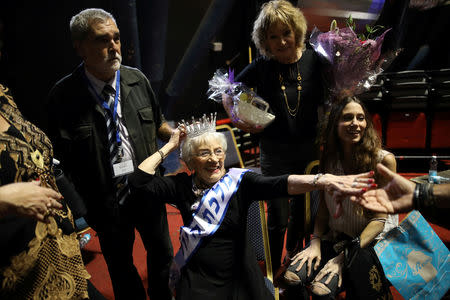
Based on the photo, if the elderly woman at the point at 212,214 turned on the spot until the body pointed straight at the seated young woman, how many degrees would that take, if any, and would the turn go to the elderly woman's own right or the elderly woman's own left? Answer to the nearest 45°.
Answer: approximately 90° to the elderly woman's own left

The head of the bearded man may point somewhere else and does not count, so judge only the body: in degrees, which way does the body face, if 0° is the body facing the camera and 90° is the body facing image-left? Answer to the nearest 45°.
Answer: approximately 315°

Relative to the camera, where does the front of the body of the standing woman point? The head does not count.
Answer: toward the camera

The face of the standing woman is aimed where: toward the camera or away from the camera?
toward the camera

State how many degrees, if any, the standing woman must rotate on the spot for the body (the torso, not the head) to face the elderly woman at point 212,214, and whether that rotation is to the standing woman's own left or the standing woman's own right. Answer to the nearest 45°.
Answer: approximately 45° to the standing woman's own right

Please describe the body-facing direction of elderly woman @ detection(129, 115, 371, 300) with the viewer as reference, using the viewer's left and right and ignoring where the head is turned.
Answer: facing the viewer

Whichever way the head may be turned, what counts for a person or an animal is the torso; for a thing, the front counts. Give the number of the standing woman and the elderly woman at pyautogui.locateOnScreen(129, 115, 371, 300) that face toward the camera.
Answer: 2

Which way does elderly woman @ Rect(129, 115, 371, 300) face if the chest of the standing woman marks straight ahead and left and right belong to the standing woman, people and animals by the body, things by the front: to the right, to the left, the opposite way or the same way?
the same way
